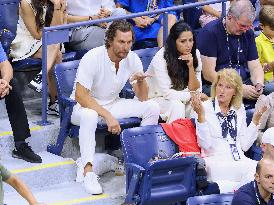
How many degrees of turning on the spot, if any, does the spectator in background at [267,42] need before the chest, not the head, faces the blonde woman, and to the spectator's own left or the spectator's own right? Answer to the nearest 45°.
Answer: approximately 45° to the spectator's own right

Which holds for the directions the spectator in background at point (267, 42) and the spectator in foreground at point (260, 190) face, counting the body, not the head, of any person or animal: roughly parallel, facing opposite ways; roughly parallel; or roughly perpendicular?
roughly parallel

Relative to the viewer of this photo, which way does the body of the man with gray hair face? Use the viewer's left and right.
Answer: facing the viewer and to the right of the viewer

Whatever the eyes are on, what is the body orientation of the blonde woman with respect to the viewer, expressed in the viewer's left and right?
facing the viewer

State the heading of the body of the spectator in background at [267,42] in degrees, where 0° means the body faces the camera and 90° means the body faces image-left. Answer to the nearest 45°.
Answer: approximately 315°

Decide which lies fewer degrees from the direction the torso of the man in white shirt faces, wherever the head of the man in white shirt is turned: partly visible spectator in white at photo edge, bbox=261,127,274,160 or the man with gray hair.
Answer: the partly visible spectator in white at photo edge

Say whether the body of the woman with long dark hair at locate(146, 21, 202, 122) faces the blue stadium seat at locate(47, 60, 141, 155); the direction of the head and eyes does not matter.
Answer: no

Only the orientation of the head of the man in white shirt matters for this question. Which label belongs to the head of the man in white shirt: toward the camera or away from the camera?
toward the camera

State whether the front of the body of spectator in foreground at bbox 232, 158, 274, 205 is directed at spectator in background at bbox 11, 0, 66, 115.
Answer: no

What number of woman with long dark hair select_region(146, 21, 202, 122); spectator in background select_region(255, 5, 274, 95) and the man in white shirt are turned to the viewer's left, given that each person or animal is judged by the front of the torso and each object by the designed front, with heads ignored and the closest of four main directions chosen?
0

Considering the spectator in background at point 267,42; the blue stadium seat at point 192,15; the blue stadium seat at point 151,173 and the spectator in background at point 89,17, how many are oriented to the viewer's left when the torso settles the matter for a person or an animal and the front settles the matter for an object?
0

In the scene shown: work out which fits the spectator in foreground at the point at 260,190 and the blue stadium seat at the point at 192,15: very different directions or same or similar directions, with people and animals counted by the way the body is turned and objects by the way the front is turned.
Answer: same or similar directions

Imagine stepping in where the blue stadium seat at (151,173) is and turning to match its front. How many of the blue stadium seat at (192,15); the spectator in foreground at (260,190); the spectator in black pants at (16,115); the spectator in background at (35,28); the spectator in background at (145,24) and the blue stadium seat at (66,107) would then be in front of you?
1

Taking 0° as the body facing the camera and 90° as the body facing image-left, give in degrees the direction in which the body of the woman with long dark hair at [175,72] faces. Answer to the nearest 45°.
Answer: approximately 315°

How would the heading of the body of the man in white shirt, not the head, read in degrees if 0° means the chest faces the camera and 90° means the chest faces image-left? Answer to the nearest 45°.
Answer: approximately 315°

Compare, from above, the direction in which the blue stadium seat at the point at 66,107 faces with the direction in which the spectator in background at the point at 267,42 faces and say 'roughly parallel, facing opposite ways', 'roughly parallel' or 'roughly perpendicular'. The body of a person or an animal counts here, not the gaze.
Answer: roughly parallel

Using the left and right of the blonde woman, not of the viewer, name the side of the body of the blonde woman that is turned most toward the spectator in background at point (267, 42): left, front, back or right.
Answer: back
